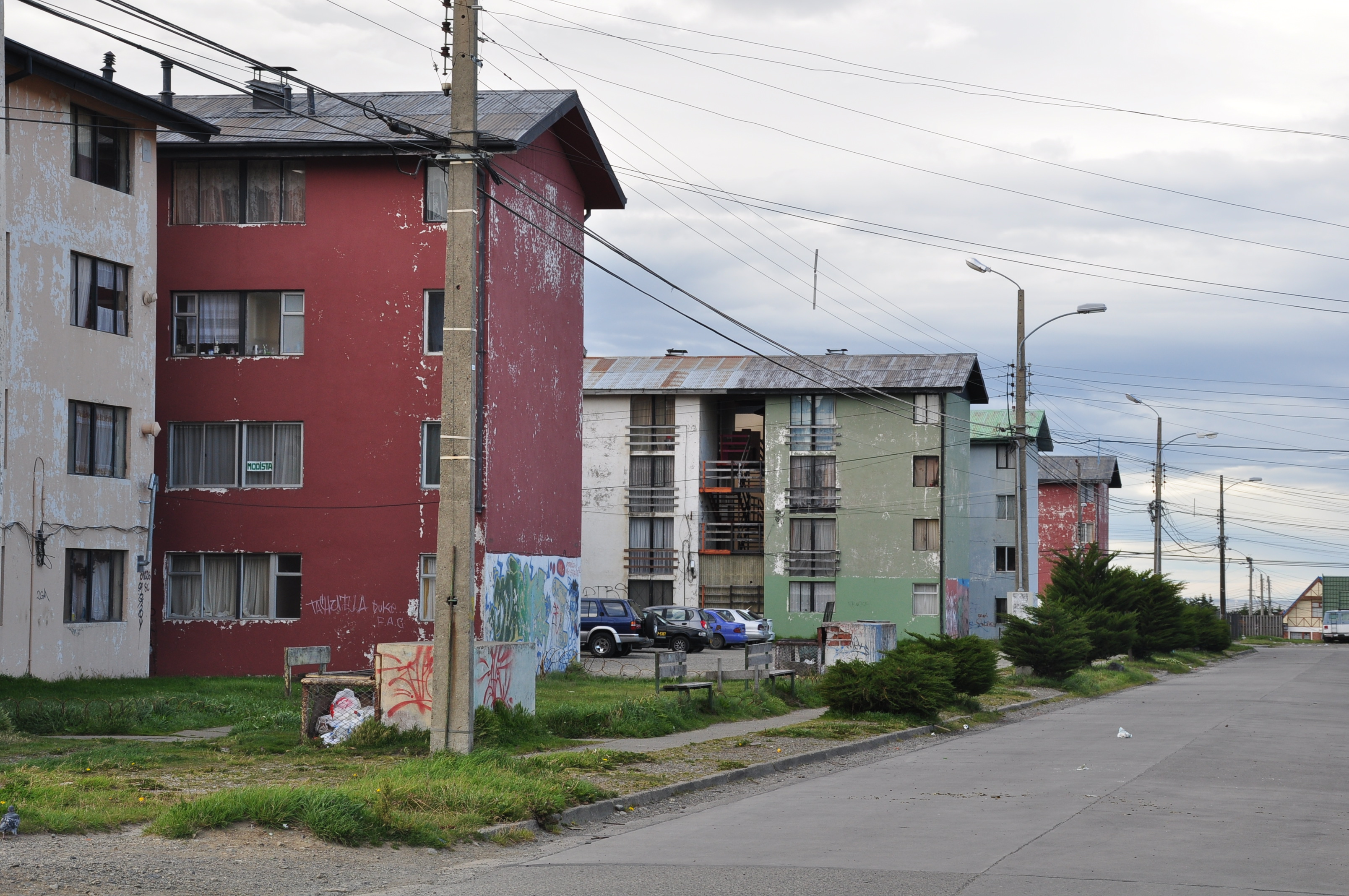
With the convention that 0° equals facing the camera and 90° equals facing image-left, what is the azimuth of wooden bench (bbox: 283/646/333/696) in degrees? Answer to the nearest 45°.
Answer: approximately 315°

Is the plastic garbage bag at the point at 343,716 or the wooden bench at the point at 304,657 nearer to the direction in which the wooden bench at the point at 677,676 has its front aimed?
the plastic garbage bag

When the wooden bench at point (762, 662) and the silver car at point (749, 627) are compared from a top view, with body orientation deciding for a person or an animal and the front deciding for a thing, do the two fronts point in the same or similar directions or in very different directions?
very different directions

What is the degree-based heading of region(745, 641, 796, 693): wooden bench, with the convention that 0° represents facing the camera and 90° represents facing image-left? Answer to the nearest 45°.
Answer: approximately 315°

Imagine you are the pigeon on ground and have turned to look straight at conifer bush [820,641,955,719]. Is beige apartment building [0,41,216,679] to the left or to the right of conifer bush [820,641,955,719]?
left

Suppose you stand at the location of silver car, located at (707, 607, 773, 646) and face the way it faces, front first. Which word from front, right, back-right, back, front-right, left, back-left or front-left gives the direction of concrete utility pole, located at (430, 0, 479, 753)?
back-left

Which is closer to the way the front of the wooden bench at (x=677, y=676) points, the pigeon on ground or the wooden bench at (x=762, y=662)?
the pigeon on ground

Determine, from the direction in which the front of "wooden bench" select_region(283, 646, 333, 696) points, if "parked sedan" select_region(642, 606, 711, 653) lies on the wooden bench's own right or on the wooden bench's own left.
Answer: on the wooden bench's own left

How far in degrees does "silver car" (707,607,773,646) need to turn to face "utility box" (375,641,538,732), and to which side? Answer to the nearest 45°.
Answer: approximately 135° to its left

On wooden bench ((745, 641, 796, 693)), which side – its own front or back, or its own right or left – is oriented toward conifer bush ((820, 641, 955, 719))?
front
